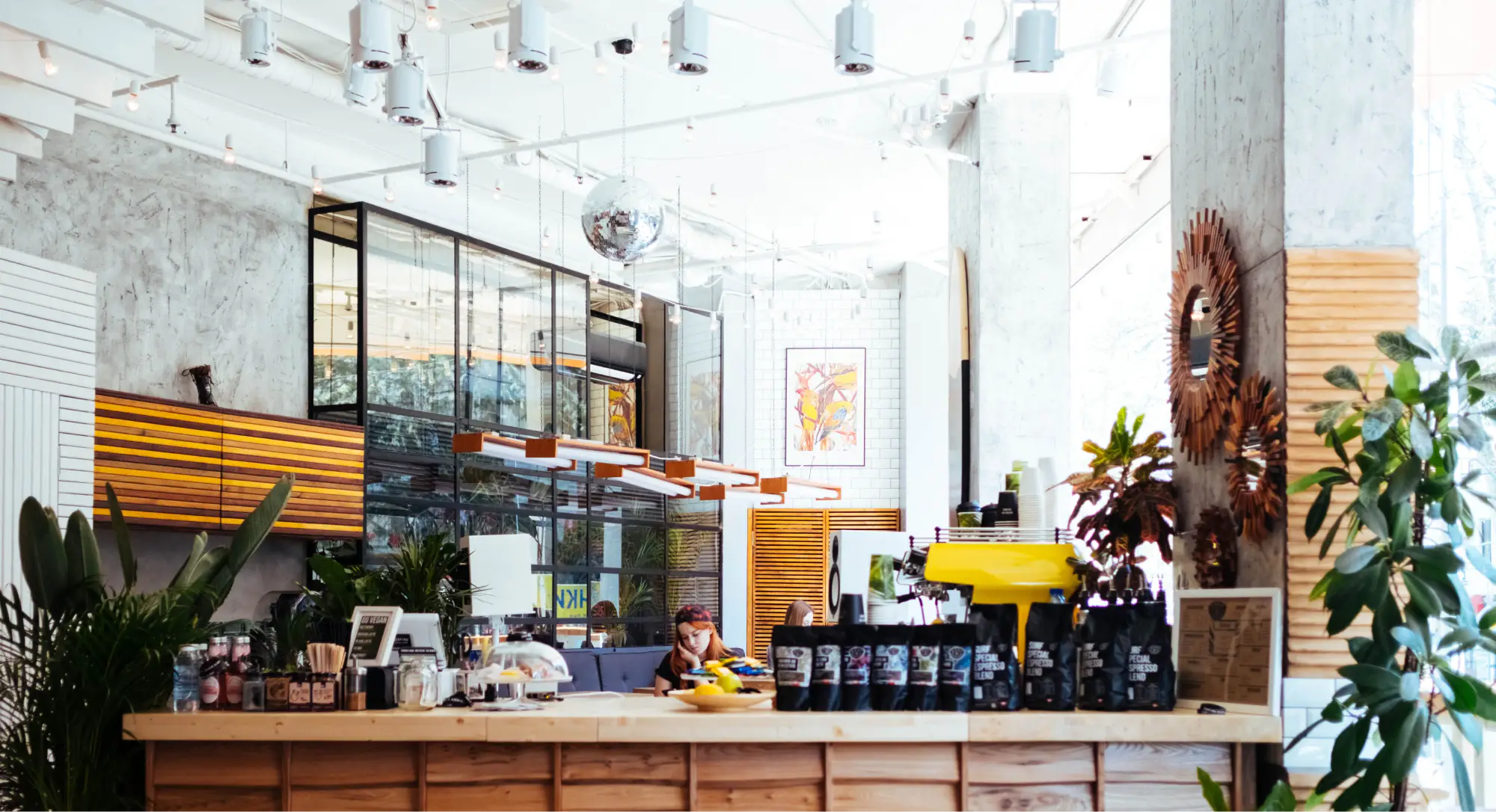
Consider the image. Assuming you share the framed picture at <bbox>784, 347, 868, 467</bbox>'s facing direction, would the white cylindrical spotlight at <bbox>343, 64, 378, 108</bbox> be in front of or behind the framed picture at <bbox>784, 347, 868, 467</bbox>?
in front

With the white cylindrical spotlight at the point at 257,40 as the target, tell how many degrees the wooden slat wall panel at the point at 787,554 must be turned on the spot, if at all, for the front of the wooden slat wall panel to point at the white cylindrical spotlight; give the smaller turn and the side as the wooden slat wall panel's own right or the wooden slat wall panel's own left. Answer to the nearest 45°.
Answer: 0° — it already faces it

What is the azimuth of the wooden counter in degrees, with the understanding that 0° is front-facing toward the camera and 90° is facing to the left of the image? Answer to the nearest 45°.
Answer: approximately 0°

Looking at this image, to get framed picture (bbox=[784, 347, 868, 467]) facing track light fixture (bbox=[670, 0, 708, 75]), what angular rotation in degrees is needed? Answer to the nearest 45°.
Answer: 0° — it already faces it

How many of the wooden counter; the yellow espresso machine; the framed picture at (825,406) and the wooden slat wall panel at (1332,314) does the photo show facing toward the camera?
3

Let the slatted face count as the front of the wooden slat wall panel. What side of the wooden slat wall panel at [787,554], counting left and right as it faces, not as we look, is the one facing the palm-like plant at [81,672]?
front

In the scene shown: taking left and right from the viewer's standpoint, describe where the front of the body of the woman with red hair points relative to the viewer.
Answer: facing the viewer and to the right of the viewer

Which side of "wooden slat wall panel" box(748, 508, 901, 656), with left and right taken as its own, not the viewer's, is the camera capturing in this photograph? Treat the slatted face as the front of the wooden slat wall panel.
front

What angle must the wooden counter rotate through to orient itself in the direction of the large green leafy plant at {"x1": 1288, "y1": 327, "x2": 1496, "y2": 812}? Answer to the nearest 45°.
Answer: approximately 45° to its left
